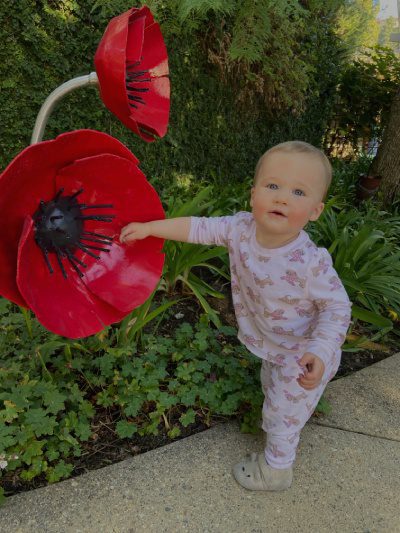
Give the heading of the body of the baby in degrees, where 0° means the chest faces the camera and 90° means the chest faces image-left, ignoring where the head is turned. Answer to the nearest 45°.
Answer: approximately 45°

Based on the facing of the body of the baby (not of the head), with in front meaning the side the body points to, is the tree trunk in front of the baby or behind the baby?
behind
